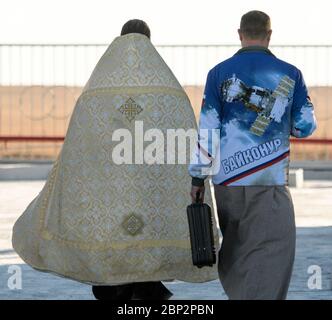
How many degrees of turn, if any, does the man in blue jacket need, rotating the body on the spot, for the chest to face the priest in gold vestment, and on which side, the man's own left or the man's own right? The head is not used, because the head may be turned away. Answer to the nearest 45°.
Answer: approximately 45° to the man's own left

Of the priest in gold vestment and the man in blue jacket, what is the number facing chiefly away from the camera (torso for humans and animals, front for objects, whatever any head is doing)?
2

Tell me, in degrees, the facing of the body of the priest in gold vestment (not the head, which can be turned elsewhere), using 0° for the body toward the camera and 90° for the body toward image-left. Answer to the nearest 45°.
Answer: approximately 180°

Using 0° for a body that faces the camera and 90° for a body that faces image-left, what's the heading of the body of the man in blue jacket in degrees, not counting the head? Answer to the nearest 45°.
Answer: approximately 180°

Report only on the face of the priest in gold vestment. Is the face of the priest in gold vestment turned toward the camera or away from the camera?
away from the camera
